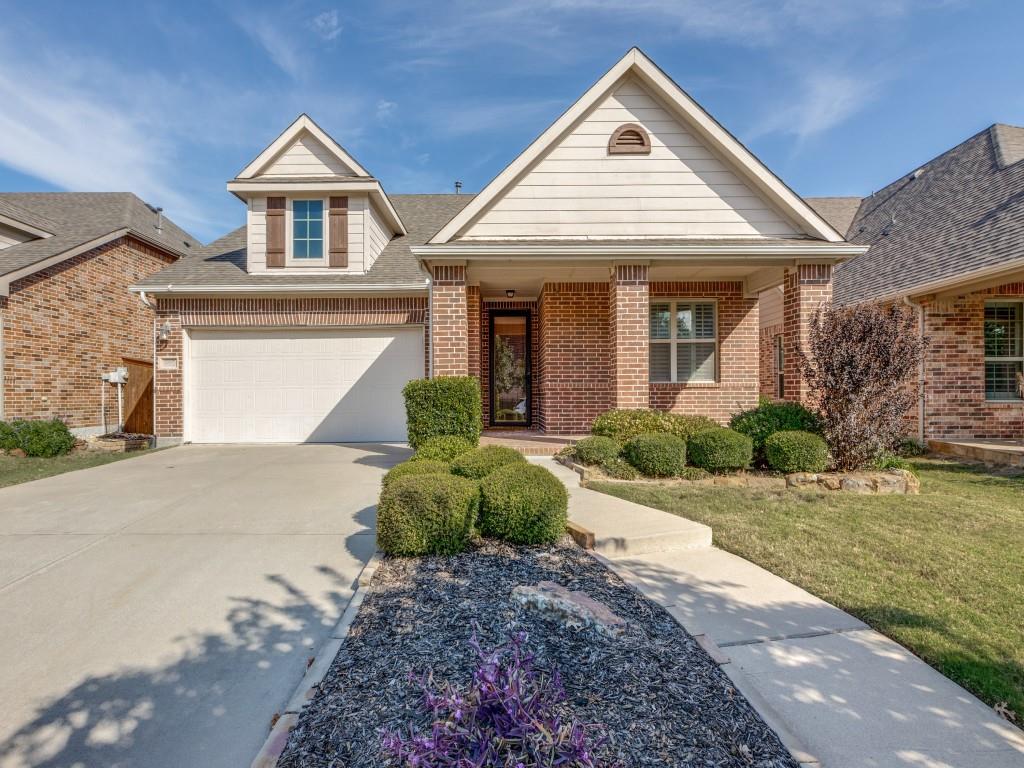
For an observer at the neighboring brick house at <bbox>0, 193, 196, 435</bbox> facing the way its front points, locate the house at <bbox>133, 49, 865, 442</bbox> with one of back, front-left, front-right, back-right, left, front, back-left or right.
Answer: left

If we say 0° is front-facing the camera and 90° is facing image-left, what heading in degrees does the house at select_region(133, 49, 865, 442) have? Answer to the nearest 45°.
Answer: approximately 0°

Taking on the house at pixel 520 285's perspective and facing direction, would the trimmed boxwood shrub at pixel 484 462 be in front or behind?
in front

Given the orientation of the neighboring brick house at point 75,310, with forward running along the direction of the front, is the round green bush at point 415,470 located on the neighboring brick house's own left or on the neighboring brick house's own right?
on the neighboring brick house's own left

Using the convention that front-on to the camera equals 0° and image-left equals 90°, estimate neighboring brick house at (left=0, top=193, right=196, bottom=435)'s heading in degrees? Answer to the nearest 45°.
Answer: approximately 45°

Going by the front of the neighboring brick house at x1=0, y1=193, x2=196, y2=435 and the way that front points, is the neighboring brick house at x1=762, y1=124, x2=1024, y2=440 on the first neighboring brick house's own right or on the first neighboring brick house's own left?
on the first neighboring brick house's own left

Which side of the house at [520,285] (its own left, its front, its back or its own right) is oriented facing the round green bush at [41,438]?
right

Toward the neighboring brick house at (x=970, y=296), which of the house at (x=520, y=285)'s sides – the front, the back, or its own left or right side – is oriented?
left

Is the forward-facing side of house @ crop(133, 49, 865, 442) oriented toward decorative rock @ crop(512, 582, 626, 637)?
yes

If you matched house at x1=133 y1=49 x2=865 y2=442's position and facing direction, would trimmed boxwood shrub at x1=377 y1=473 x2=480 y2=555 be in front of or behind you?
in front

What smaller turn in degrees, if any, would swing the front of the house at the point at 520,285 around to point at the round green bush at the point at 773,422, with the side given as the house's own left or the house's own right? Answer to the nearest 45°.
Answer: approximately 45° to the house's own left

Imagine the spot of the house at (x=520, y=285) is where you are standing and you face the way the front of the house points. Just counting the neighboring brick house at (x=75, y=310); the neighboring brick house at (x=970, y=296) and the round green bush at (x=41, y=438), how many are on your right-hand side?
2
